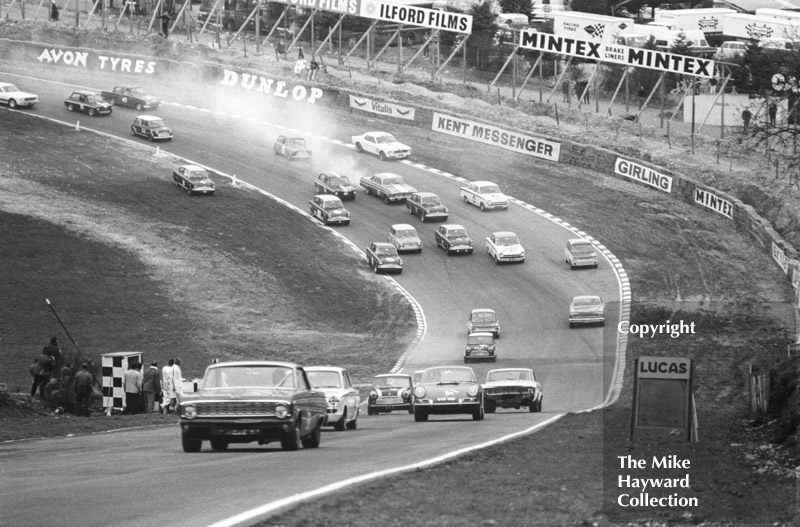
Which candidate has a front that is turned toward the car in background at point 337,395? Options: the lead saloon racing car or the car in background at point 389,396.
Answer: the car in background at point 389,396

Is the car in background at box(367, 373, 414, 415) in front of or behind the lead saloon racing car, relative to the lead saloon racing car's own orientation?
behind

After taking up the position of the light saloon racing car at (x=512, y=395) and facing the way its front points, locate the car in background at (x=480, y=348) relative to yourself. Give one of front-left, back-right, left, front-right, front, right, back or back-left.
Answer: back

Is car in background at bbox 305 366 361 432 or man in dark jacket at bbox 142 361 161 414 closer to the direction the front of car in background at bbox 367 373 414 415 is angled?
the car in background

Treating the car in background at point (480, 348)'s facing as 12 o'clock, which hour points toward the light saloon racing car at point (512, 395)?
the light saloon racing car at point (512, 395) is roughly at 12 o'clock from the car in background at point (480, 348).

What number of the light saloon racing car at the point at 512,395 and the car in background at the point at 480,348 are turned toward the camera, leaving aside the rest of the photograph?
2

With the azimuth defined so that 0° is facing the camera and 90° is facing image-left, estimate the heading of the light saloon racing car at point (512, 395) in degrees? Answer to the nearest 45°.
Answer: approximately 0°

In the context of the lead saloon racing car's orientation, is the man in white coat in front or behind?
behind

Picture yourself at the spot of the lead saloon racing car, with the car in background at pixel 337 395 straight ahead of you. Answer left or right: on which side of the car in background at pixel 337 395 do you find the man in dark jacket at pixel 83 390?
left

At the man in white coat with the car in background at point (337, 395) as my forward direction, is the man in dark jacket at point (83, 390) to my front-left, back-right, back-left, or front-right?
back-right

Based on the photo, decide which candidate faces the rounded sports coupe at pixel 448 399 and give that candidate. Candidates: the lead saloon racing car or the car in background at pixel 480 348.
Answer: the car in background at pixel 480 348

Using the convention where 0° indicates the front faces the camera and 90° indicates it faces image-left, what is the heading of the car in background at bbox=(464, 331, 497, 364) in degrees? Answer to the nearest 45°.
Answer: approximately 0°
